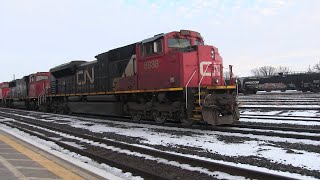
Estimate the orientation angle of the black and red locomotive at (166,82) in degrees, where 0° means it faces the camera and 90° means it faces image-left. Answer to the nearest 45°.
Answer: approximately 315°
